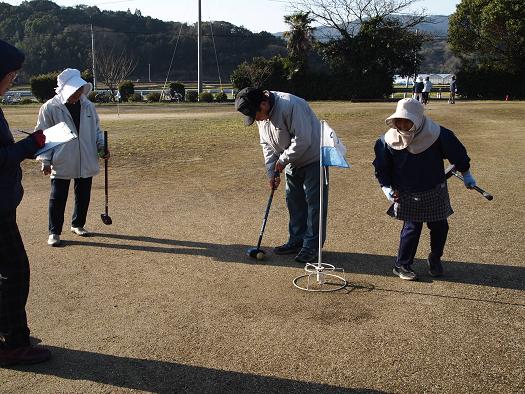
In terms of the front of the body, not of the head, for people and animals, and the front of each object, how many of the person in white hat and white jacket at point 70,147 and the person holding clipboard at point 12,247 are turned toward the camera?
1

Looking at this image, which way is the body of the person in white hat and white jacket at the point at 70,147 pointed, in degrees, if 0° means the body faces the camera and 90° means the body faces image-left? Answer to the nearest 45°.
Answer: approximately 0°

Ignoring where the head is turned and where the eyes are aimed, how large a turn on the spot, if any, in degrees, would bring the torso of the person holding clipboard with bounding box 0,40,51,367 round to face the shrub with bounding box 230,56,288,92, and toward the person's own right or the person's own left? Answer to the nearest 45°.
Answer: approximately 45° to the person's own left

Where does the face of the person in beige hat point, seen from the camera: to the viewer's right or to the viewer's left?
to the viewer's left

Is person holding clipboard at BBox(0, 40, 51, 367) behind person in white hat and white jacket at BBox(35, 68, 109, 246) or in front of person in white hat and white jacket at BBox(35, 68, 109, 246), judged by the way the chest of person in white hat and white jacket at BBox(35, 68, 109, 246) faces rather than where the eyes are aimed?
in front

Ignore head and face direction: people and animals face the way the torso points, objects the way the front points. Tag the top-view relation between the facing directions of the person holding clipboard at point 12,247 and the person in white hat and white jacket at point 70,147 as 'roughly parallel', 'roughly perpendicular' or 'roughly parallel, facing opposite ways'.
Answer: roughly perpendicular

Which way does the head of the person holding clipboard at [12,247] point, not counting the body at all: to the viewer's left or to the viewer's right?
to the viewer's right

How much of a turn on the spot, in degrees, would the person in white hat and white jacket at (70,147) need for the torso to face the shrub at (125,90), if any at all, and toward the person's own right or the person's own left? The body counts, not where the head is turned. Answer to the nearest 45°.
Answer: approximately 180°

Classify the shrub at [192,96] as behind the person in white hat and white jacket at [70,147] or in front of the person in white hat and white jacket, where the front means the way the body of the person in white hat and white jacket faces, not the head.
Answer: behind

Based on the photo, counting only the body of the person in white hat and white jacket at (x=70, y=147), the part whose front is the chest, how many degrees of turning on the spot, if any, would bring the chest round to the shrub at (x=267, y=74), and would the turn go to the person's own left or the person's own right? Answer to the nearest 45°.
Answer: approximately 180°

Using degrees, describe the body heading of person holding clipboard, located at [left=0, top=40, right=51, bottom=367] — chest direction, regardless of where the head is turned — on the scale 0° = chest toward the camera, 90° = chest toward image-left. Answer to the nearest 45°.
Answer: approximately 270°

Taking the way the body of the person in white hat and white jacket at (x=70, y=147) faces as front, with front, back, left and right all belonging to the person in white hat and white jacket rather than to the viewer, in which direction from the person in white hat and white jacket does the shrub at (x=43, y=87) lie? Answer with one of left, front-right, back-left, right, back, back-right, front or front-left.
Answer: back

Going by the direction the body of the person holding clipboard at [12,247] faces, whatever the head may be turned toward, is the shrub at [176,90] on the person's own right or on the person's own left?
on the person's own left
